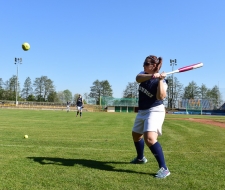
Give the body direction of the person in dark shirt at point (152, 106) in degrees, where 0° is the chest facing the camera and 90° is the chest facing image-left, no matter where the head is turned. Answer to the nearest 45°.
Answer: approximately 45°

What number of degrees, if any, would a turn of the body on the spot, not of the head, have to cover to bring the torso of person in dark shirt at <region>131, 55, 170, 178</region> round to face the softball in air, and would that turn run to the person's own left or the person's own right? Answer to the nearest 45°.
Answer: approximately 90° to the person's own right
